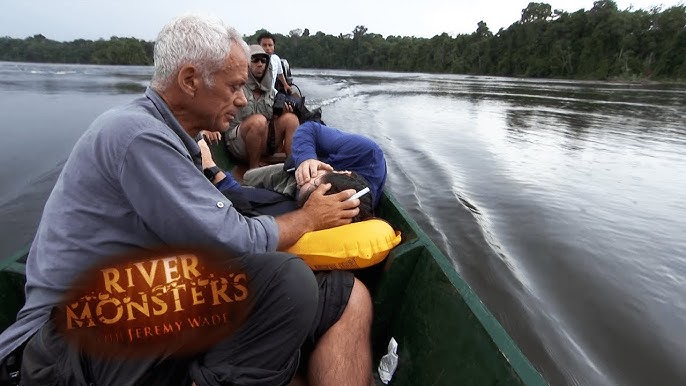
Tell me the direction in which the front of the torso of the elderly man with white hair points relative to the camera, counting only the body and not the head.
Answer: to the viewer's right

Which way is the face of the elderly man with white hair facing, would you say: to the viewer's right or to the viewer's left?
to the viewer's right

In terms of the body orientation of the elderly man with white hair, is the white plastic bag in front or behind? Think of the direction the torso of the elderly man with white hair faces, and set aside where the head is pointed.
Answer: in front
